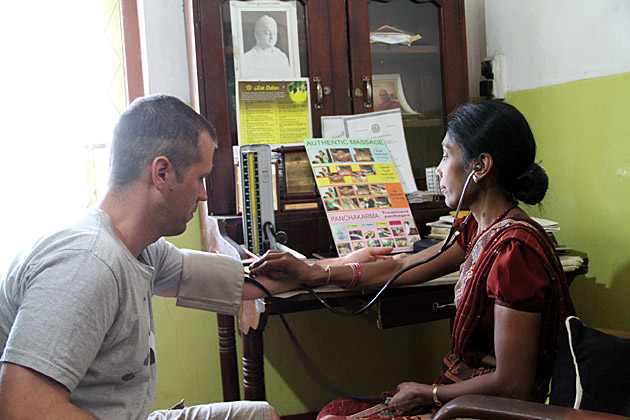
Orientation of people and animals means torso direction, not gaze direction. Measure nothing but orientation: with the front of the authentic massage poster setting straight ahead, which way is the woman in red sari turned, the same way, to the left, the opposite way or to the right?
to the right

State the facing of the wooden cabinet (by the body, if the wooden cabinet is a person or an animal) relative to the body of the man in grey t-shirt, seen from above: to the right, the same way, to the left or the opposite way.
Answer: to the right

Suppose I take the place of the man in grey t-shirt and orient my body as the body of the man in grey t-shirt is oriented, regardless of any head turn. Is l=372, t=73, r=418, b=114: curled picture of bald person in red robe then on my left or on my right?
on my left

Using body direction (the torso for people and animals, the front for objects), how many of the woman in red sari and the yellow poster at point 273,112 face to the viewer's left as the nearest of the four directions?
1

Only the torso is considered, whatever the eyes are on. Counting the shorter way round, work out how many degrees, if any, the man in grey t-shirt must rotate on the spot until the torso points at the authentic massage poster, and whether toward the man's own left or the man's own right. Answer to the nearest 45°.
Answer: approximately 45° to the man's own left

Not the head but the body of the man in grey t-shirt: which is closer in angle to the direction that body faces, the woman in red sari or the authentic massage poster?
the woman in red sari

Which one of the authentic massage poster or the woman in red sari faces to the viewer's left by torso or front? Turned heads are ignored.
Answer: the woman in red sari
